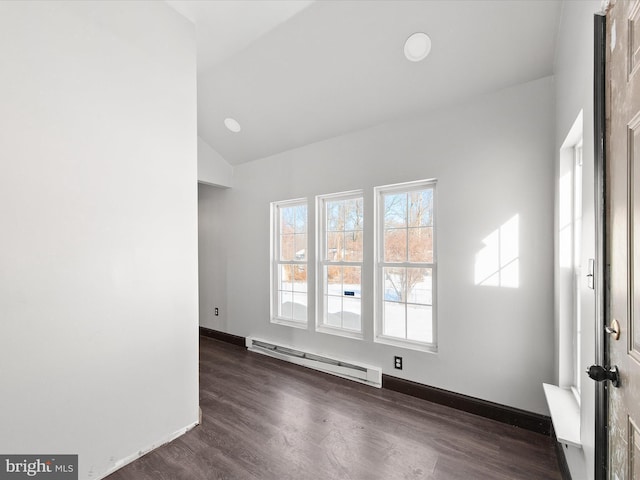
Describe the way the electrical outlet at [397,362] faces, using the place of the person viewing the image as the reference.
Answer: facing the viewer

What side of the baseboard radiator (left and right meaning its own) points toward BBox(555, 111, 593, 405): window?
left

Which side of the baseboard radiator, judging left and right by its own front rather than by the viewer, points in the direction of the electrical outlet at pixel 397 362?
left

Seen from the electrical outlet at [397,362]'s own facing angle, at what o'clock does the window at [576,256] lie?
The window is roughly at 10 o'clock from the electrical outlet.

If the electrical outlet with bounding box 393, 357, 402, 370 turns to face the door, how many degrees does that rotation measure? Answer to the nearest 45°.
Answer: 0° — it already faces it

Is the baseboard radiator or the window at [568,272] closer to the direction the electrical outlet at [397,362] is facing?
the window

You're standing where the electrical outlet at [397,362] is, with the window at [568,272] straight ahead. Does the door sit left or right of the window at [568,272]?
right

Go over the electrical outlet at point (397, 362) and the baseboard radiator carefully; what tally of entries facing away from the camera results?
0
